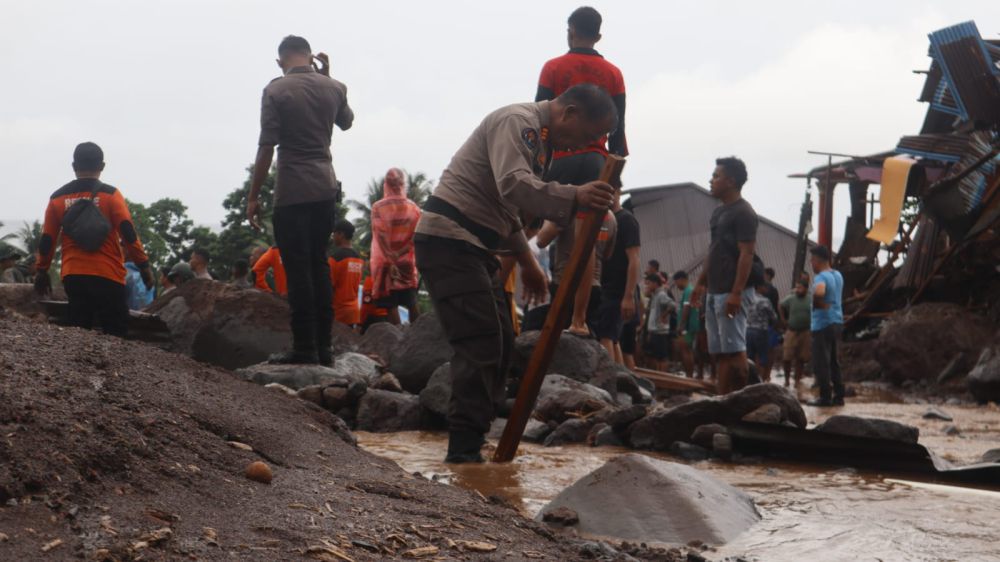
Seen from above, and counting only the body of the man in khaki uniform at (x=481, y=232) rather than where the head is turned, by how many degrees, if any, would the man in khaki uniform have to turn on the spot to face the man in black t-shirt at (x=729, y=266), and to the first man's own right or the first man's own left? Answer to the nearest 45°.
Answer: approximately 45° to the first man's own left

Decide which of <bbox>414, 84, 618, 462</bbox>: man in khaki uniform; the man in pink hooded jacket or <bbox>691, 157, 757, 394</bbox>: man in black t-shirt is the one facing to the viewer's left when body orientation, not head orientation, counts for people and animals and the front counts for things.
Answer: the man in black t-shirt

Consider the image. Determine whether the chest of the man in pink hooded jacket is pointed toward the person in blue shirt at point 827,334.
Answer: no

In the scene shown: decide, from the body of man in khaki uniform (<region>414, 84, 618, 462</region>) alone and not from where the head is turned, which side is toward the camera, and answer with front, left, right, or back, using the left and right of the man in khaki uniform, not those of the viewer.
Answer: right

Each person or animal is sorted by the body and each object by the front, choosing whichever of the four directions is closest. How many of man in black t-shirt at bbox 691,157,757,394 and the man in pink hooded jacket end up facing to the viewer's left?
1

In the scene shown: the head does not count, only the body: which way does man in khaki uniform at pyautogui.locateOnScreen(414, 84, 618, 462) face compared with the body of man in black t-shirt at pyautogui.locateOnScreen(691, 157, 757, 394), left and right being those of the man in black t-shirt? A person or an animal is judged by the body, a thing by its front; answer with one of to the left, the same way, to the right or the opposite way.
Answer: the opposite way

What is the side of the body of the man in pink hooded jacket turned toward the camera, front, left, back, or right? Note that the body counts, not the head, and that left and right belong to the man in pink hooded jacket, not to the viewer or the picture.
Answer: back

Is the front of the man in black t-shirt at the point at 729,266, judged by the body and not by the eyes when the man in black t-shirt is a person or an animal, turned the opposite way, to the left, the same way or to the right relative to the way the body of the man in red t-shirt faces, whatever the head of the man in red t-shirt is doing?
to the left

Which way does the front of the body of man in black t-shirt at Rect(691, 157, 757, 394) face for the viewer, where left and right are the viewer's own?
facing to the left of the viewer

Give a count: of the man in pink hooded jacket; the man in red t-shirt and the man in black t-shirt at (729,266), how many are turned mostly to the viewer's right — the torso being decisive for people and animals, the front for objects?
0

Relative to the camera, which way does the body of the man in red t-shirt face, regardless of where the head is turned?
away from the camera

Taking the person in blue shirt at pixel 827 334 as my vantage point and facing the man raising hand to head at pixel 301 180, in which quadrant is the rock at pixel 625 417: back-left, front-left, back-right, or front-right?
front-left
